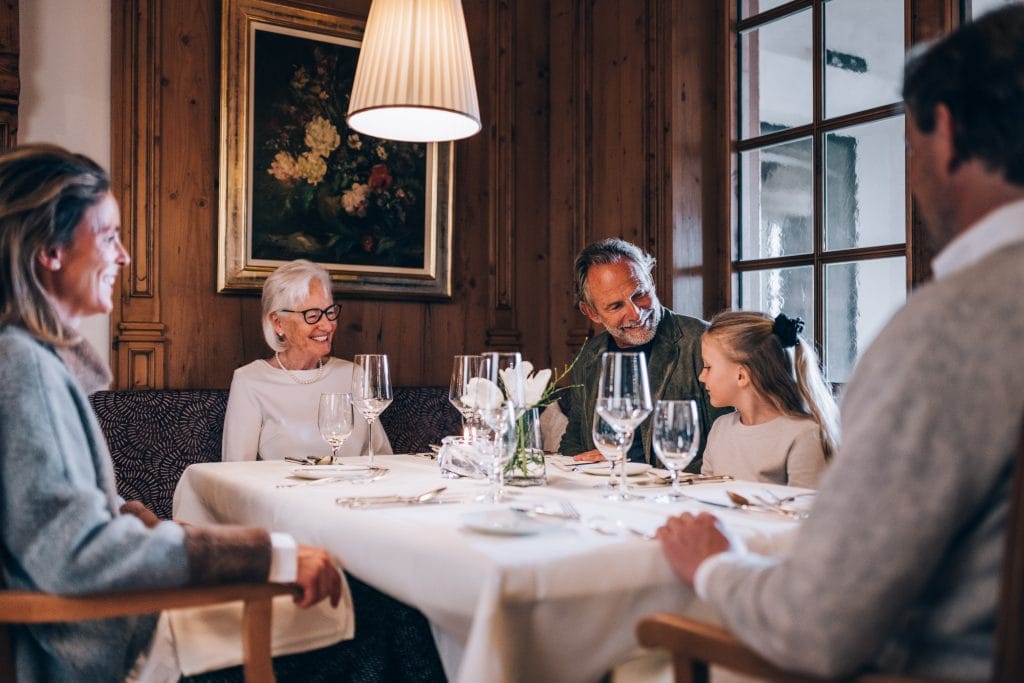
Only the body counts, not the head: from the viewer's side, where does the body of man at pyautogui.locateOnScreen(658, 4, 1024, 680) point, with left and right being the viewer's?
facing away from the viewer and to the left of the viewer

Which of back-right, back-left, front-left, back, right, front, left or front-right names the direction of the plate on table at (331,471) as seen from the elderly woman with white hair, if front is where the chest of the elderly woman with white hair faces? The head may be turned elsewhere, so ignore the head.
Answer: front-right

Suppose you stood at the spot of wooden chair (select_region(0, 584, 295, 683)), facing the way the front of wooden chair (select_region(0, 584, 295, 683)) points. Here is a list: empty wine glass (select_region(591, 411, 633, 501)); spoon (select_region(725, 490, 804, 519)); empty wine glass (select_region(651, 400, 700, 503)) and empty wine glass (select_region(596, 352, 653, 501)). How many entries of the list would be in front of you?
4

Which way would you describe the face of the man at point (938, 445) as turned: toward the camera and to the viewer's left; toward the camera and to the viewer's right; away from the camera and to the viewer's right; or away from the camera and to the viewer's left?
away from the camera and to the viewer's left

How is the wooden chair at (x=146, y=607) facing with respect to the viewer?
to the viewer's right

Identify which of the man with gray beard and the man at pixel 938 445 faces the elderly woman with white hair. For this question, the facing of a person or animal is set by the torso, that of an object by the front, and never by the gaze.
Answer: the man

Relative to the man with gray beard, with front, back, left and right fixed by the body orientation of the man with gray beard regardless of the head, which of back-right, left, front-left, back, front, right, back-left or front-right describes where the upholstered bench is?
right

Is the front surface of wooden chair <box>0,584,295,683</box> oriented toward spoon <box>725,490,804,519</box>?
yes

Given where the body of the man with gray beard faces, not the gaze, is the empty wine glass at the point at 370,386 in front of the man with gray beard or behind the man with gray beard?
in front

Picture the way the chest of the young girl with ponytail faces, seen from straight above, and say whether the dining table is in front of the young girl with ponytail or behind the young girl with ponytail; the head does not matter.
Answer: in front

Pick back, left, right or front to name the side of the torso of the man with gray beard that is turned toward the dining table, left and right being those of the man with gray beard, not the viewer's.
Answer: front

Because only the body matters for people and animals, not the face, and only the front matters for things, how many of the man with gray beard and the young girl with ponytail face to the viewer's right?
0

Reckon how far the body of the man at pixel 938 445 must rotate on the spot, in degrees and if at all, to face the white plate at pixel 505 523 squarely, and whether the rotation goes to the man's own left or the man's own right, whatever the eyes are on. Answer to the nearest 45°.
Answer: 0° — they already face it

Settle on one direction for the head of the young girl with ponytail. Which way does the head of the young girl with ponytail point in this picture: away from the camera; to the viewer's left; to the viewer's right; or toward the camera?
to the viewer's left
